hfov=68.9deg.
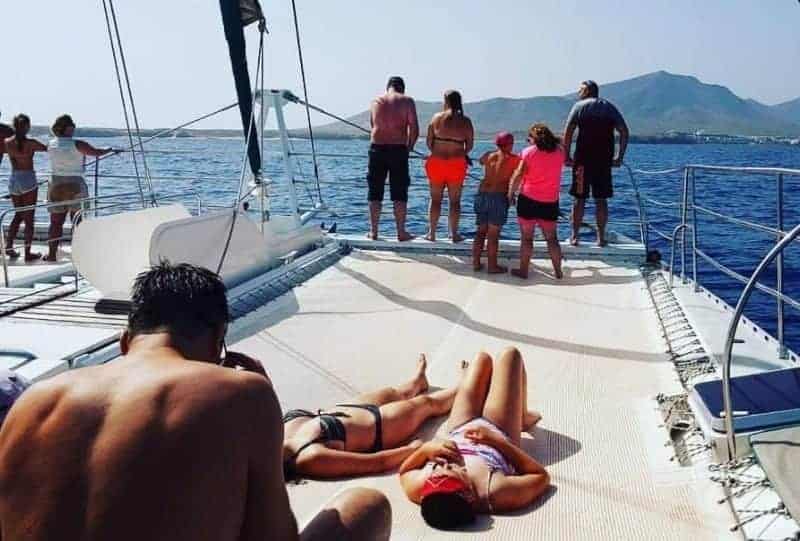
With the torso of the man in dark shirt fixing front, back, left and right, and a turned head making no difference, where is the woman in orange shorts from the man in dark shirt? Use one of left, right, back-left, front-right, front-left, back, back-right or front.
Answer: left

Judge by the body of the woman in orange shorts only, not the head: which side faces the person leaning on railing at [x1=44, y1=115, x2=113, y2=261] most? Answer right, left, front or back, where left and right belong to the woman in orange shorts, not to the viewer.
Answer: left

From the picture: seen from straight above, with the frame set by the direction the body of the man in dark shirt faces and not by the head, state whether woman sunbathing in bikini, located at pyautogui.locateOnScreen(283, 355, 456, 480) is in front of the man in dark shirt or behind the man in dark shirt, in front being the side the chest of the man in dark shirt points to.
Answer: behind

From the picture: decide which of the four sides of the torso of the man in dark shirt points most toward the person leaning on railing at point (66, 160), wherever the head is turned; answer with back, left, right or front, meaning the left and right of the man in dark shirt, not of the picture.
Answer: left

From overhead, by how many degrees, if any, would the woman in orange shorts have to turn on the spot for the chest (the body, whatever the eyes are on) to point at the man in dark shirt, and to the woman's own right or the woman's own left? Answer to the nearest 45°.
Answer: approximately 90° to the woman's own right

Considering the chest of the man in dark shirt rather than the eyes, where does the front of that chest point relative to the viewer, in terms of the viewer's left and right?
facing away from the viewer

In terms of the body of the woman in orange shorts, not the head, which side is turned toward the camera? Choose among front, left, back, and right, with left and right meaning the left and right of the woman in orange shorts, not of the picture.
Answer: back

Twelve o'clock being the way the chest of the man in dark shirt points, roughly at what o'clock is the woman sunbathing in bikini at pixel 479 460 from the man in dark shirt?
The woman sunbathing in bikini is roughly at 6 o'clock from the man in dark shirt.

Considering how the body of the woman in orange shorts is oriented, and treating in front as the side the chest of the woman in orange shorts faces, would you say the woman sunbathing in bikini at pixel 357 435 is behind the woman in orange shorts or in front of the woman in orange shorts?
behind

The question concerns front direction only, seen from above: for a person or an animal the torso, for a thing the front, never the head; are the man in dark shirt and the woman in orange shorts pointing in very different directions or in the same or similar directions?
same or similar directions

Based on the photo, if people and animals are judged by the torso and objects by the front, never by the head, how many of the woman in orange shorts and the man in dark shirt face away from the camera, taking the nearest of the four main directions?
2

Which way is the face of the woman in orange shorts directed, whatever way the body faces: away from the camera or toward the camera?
away from the camera

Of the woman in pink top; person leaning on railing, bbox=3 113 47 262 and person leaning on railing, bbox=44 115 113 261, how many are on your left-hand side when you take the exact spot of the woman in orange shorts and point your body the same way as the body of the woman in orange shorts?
2
